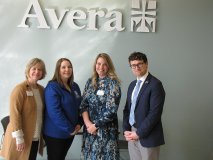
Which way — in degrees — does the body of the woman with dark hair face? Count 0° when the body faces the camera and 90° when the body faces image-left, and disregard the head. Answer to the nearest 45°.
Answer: approximately 315°

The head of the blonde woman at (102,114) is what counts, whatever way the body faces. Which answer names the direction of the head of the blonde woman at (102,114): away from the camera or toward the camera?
toward the camera

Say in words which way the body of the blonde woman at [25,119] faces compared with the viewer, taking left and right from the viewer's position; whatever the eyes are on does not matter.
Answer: facing the viewer and to the right of the viewer

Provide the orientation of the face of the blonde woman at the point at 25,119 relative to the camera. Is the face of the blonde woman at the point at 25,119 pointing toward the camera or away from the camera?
toward the camera

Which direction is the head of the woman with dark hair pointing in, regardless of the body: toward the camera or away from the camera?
toward the camera

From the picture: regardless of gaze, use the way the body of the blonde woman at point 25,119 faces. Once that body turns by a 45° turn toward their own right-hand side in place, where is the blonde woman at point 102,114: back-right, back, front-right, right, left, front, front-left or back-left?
left
